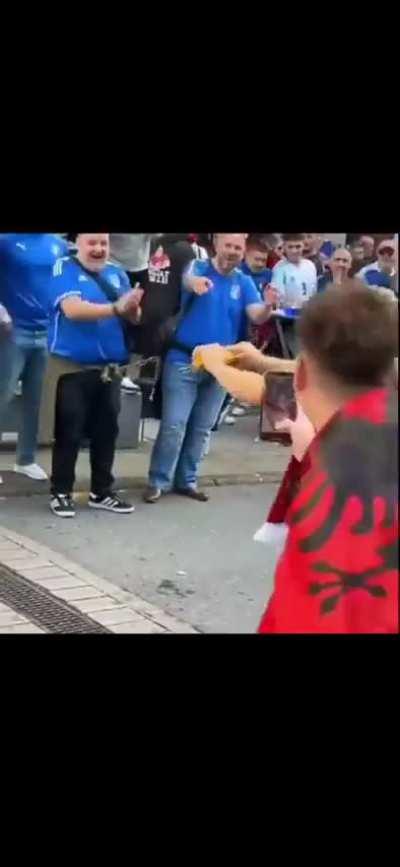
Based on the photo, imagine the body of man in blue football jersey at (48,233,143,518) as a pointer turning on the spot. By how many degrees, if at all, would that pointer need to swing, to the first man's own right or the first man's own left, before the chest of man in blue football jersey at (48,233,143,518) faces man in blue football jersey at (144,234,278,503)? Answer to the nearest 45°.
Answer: approximately 45° to the first man's own left

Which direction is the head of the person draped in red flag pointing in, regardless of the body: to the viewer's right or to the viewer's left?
to the viewer's left

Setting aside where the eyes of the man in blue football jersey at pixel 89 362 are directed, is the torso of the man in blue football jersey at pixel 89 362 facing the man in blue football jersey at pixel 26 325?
no

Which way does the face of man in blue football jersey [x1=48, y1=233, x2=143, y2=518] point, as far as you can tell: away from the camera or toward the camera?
toward the camera

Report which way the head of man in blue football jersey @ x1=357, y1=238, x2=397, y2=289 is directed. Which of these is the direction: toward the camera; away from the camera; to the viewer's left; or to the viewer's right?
toward the camera

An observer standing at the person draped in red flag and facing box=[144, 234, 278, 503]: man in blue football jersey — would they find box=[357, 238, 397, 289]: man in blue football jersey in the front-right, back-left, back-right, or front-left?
front-right

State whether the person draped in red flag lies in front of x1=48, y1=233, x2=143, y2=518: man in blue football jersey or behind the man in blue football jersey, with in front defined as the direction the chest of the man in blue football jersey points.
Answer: in front

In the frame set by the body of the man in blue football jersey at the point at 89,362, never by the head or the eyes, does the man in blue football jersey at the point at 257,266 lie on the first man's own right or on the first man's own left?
on the first man's own left
